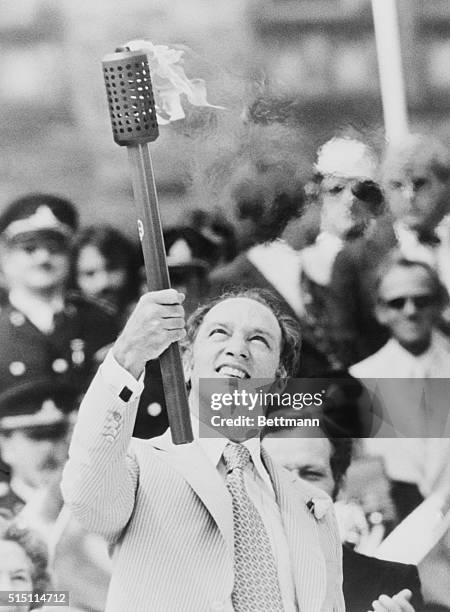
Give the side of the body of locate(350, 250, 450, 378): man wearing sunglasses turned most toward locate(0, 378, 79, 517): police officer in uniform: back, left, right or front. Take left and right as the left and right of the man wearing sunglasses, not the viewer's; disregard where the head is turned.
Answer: right

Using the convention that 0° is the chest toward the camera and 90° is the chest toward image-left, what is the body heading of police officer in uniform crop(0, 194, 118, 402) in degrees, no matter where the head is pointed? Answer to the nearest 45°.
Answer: approximately 0°

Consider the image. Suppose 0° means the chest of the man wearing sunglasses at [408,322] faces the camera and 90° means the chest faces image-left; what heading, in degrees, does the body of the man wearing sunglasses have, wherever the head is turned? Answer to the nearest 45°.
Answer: approximately 0°
